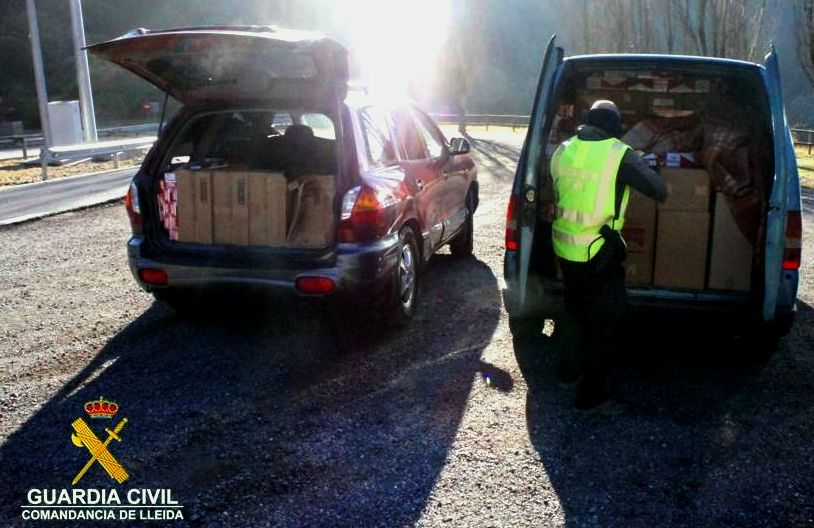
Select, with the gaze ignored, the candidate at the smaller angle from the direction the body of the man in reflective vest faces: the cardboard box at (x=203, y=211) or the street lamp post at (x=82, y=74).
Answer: the street lamp post

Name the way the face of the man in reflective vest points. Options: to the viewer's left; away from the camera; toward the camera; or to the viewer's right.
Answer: away from the camera

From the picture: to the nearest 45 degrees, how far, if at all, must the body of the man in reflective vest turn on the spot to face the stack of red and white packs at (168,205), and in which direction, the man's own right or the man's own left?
approximately 135° to the man's own left

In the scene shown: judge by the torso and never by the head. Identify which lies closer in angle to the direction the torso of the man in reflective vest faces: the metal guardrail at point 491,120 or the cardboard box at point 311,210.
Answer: the metal guardrail

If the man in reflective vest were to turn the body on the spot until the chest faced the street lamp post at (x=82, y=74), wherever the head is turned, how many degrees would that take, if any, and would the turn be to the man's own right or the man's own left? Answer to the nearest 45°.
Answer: approximately 90° to the man's own left

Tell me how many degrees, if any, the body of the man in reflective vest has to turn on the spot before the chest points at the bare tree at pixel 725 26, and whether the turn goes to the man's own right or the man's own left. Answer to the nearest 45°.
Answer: approximately 45° to the man's own left

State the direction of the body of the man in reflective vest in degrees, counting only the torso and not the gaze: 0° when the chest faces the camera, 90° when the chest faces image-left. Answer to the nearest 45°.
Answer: approximately 225°

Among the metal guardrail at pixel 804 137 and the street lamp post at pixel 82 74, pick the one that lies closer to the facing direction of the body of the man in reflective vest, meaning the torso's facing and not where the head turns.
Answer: the metal guardrail

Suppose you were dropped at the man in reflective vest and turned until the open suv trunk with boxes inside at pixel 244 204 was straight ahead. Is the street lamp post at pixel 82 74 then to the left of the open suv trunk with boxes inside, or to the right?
right
